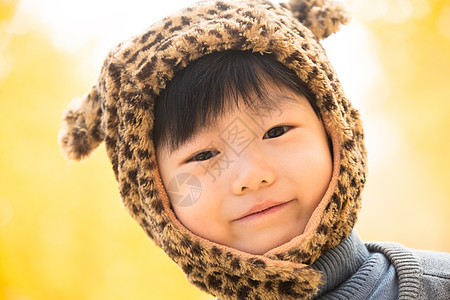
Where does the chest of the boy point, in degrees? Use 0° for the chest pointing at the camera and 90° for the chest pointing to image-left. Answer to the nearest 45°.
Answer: approximately 0°

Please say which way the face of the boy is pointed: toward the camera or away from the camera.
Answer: toward the camera
